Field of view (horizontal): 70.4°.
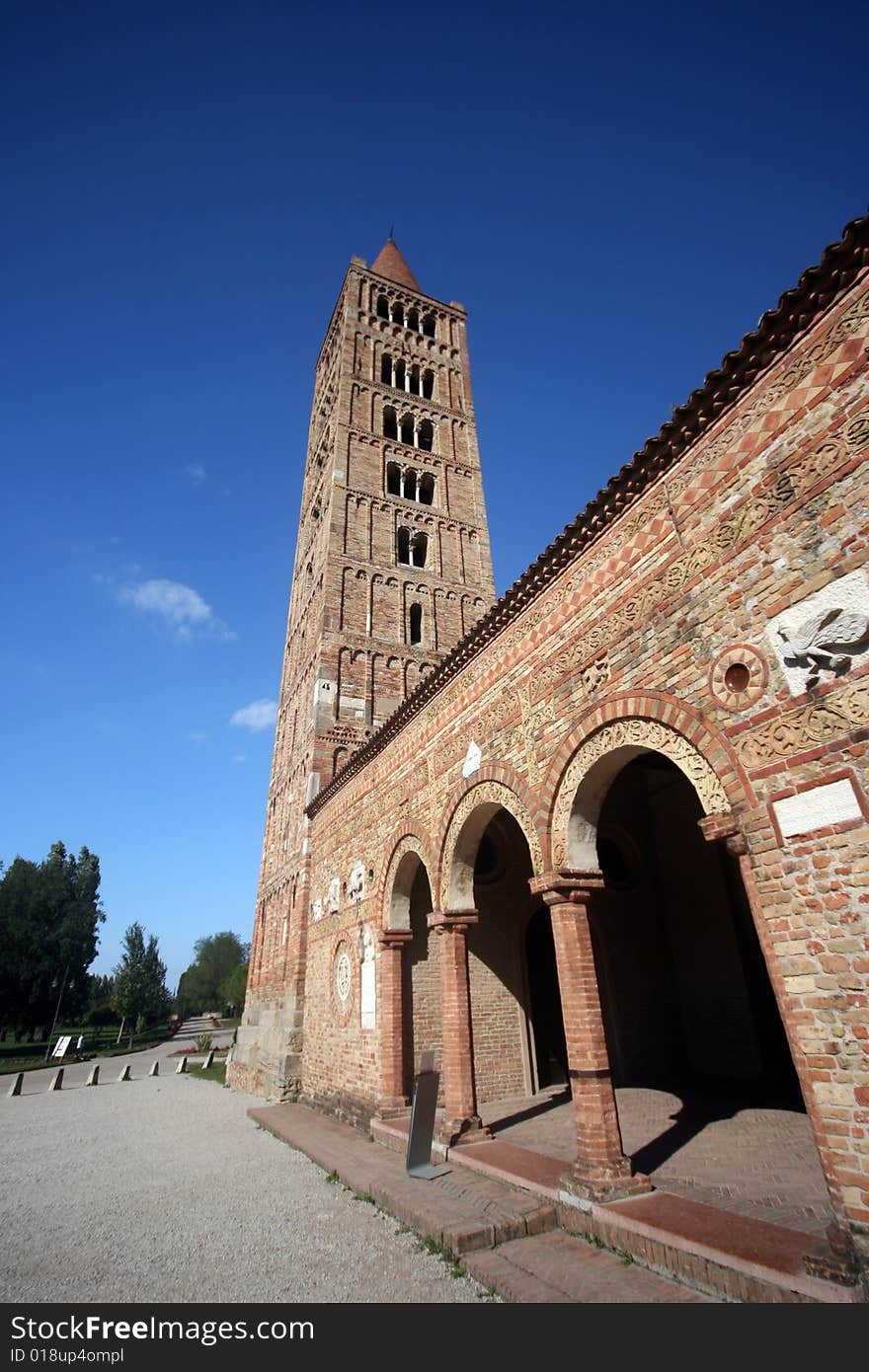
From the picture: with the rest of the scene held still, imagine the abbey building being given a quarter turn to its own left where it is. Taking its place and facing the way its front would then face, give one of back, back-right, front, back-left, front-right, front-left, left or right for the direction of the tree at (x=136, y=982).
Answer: back

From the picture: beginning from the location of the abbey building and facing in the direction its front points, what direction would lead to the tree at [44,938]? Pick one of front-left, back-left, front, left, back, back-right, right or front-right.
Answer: right

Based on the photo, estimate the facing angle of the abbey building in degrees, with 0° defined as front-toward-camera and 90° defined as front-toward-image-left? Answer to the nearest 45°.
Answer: approximately 45°
